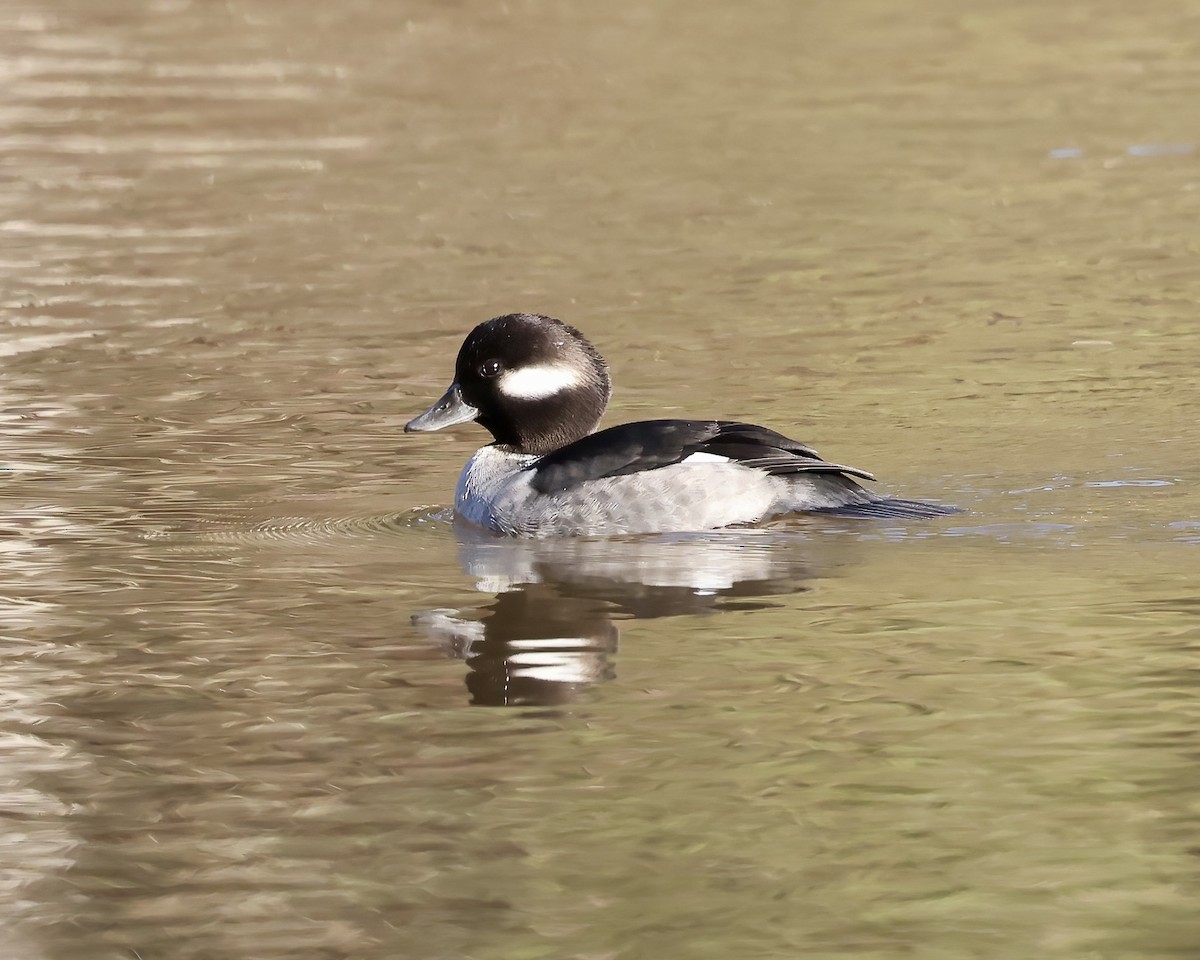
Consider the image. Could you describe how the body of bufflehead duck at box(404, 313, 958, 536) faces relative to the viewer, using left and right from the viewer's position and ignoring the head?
facing to the left of the viewer
